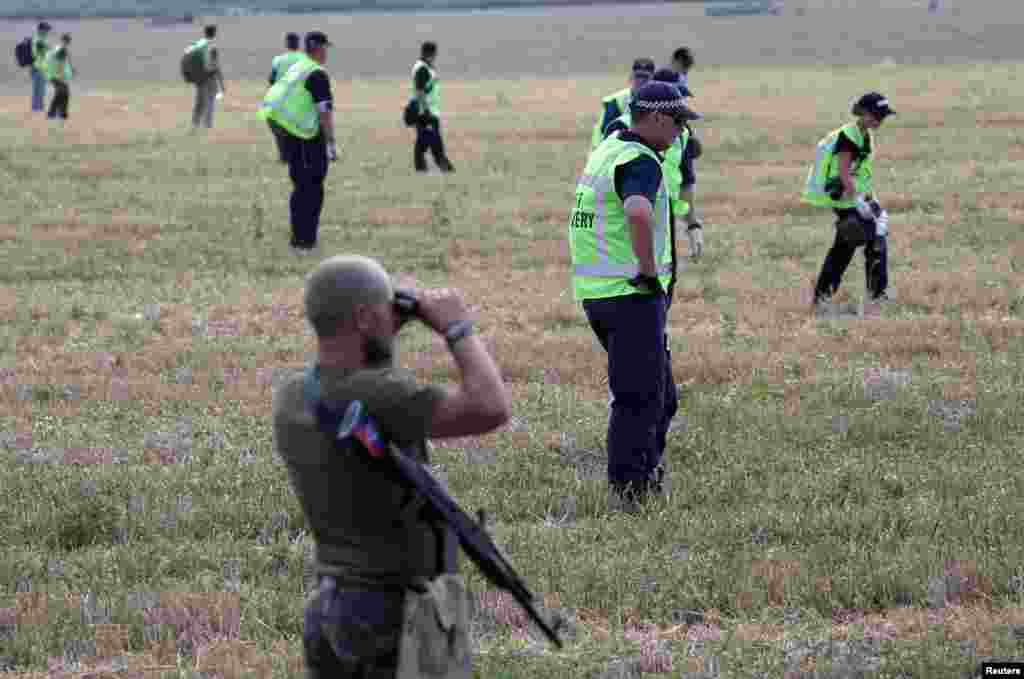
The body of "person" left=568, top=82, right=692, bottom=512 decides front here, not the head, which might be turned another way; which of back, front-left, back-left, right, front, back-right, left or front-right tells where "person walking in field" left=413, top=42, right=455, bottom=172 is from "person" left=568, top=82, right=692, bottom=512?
left

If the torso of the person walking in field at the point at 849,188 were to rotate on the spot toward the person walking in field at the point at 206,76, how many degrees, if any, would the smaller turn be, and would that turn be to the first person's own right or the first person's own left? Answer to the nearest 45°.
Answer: approximately 135° to the first person's own left

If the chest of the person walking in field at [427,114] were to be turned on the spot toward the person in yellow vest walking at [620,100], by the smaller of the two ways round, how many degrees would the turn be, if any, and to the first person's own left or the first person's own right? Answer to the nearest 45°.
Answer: approximately 90° to the first person's own right

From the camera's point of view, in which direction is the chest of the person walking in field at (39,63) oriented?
to the viewer's right

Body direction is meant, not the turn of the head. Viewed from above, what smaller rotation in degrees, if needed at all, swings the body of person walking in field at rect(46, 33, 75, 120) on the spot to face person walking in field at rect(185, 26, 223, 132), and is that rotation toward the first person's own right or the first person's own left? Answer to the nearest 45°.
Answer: approximately 45° to the first person's own right
